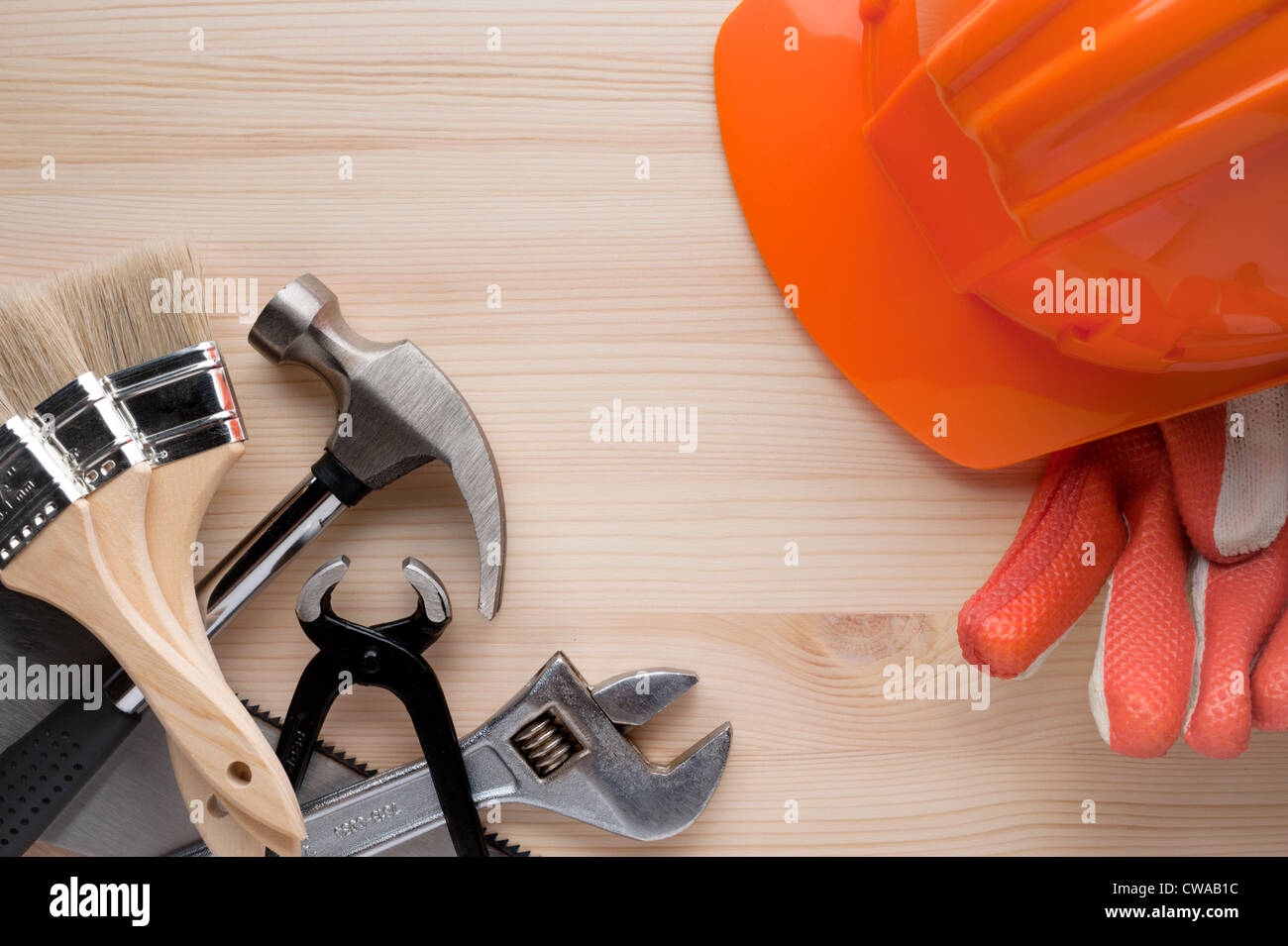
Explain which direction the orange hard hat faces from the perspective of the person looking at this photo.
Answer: facing the viewer and to the left of the viewer
